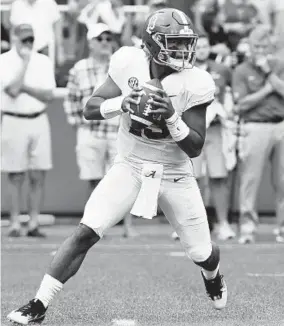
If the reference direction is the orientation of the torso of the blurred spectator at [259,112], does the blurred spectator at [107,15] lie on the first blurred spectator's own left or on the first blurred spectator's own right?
on the first blurred spectator's own right

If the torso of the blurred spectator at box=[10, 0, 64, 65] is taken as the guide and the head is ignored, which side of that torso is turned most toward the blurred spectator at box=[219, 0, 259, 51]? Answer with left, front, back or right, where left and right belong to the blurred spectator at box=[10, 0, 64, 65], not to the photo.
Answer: left

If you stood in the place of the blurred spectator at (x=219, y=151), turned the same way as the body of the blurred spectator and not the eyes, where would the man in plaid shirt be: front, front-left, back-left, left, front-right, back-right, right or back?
right

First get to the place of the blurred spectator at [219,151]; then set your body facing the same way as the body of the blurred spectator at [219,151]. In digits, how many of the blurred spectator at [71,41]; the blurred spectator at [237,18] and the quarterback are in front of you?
1

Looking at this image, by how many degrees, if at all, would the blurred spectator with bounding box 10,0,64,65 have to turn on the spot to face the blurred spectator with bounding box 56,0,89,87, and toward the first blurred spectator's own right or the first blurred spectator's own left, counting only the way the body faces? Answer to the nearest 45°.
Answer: approximately 135° to the first blurred spectator's own left

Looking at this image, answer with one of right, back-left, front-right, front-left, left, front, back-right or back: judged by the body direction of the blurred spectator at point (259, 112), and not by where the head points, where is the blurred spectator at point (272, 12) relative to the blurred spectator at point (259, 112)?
back

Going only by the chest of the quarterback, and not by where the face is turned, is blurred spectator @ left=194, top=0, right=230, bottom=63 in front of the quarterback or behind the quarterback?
behind

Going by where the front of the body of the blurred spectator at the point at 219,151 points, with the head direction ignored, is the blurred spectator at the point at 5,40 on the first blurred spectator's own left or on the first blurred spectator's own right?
on the first blurred spectator's own right

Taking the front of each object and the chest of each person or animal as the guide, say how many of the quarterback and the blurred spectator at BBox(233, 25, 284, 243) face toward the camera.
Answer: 2
